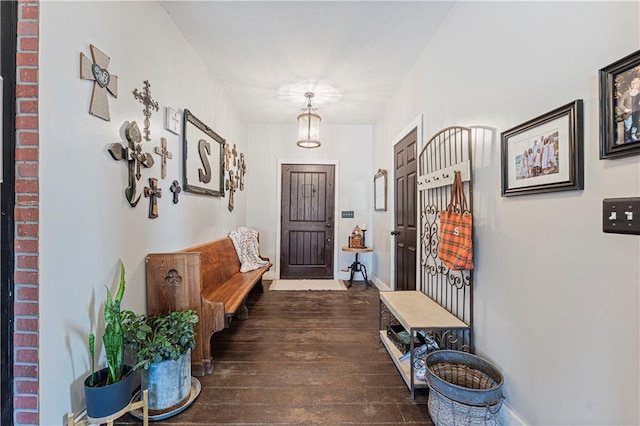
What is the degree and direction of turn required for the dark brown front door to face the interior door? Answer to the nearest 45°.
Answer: approximately 45° to its left

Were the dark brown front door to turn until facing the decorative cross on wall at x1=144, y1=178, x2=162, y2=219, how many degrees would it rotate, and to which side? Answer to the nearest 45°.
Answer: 0° — it already faces it

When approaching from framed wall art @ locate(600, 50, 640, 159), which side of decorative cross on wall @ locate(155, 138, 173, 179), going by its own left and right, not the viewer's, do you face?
front

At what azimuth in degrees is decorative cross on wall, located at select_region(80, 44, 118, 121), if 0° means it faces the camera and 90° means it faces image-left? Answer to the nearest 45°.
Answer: approximately 315°

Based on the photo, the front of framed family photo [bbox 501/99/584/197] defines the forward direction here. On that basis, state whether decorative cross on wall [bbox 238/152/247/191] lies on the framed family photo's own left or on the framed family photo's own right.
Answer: on the framed family photo's own right

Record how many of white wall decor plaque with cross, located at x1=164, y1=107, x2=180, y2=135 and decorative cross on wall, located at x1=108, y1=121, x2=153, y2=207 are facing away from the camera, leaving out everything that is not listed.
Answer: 0

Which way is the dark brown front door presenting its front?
toward the camera

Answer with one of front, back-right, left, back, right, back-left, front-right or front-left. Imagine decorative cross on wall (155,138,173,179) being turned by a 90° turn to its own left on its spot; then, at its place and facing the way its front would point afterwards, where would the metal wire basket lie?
right

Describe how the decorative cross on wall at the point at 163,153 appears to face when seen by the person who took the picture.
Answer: facing the viewer and to the right of the viewer
